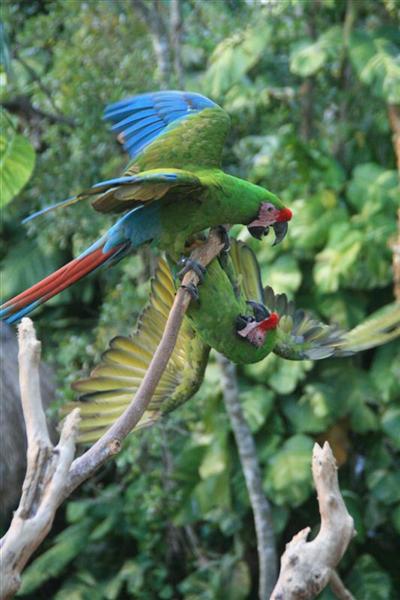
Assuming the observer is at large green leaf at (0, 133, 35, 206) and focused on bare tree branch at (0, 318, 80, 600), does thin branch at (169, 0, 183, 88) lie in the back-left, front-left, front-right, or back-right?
back-left

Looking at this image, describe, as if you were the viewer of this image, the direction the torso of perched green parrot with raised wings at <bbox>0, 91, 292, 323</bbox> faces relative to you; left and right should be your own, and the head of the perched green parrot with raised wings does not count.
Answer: facing to the right of the viewer
